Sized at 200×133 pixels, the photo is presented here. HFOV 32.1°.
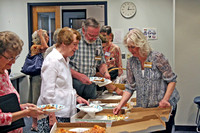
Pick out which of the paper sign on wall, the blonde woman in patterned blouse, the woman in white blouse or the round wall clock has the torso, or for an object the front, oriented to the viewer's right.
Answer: the woman in white blouse

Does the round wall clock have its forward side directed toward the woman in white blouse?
yes

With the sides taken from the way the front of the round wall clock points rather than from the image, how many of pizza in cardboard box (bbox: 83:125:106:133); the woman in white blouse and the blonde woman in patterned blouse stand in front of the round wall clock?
3

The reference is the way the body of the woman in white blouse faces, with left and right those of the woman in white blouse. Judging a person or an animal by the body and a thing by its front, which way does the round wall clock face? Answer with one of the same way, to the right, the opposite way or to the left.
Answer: to the right

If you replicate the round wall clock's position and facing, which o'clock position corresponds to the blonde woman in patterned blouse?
The blonde woman in patterned blouse is roughly at 12 o'clock from the round wall clock.

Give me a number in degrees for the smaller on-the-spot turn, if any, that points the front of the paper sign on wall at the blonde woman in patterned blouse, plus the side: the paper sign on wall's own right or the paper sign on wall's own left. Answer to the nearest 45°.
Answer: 0° — it already faces them

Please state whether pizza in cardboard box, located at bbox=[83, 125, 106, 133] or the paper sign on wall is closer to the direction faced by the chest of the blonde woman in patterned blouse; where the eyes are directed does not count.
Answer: the pizza in cardboard box

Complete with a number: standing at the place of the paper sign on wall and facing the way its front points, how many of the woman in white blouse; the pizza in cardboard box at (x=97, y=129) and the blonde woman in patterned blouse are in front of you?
3

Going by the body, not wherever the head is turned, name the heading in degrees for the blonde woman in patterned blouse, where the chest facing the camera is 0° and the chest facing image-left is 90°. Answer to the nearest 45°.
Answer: approximately 45°

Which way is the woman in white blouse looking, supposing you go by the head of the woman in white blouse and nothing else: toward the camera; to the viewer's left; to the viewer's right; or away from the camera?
to the viewer's right

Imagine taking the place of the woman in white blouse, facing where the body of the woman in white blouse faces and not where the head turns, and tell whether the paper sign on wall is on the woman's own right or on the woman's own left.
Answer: on the woman's own left

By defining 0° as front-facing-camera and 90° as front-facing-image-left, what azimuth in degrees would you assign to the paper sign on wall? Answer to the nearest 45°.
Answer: approximately 0°
